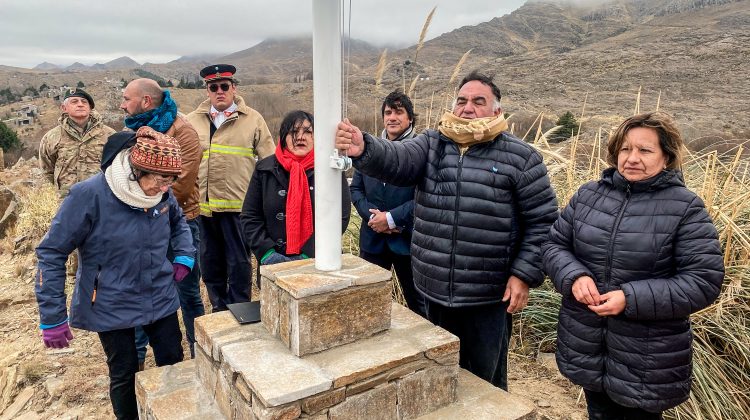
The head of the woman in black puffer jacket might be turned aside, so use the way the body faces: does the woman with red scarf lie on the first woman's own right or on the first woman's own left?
on the first woman's own right

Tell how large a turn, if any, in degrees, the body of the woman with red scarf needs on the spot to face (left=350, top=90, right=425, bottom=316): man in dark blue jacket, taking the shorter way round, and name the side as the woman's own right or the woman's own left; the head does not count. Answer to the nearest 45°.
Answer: approximately 135° to the woman's own left

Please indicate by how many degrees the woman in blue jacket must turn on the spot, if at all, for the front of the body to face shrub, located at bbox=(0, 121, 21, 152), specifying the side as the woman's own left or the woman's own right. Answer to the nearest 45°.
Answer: approximately 135° to the woman's own left

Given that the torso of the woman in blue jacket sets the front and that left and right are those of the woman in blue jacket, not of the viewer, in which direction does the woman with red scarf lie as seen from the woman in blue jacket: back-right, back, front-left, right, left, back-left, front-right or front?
front-left

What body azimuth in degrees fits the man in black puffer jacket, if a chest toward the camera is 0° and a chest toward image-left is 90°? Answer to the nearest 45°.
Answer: approximately 45°

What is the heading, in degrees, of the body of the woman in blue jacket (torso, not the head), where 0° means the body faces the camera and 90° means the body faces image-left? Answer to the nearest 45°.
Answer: approximately 315°

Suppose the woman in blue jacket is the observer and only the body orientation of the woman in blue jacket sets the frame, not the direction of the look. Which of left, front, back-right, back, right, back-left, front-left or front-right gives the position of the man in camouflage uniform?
back-left

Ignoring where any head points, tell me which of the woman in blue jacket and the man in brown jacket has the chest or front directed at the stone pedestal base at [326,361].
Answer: the woman in blue jacket
